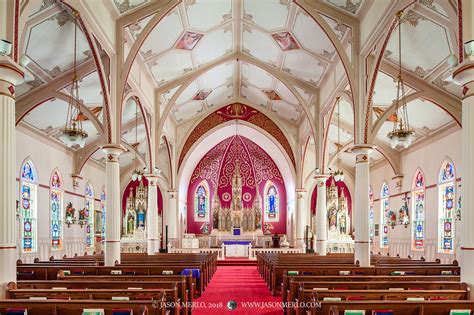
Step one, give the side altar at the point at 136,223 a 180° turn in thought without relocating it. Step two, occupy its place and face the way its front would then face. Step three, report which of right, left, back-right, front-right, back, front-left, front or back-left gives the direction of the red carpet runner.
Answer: back

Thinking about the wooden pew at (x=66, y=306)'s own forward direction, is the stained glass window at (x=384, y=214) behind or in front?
in front

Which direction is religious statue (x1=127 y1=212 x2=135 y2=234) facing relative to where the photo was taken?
toward the camera

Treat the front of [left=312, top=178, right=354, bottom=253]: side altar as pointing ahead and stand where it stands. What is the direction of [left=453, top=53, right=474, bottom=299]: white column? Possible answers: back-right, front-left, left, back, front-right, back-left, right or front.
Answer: front

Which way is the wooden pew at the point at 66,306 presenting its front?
away from the camera

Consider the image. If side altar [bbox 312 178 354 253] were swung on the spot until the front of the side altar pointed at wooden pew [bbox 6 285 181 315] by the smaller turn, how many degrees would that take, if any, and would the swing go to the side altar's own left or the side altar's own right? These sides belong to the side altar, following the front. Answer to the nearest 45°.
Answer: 0° — it already faces it

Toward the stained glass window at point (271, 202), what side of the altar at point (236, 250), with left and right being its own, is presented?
back

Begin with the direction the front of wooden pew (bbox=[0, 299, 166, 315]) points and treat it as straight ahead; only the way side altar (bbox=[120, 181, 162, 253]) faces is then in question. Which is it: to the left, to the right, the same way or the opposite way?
the opposite way

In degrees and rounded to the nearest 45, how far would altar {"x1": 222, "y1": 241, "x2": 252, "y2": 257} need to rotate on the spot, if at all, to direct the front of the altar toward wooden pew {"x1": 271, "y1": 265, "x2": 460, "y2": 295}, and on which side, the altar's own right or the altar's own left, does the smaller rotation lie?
0° — it already faces it

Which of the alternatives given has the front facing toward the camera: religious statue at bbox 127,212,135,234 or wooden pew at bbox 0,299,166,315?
the religious statue

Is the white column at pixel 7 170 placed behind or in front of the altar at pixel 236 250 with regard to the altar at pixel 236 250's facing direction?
in front

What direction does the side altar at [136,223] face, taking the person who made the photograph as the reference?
facing the viewer

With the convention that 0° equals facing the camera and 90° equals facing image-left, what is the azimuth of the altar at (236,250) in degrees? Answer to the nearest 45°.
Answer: approximately 0°

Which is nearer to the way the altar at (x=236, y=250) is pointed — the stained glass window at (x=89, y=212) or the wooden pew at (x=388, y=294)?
the wooden pew

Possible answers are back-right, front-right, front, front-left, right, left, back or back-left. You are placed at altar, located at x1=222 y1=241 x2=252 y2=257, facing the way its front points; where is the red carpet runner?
front

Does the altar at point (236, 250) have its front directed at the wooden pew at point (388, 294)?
yes

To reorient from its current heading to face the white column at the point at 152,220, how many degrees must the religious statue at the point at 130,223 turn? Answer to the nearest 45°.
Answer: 0° — it already faces it
